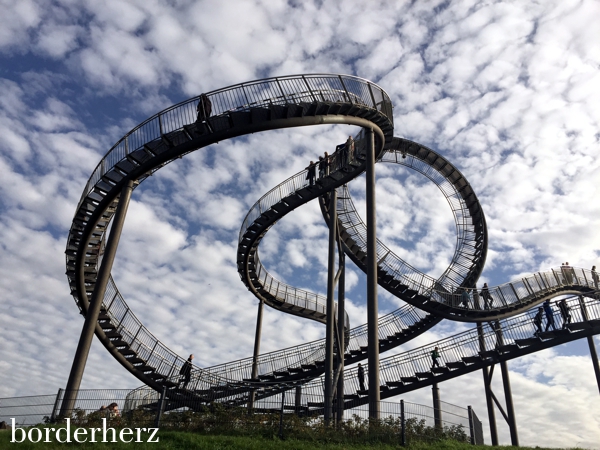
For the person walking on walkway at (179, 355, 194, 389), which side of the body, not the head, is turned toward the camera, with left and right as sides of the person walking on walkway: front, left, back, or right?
right

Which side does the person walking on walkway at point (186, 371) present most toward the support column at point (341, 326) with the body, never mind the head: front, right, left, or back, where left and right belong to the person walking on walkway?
front

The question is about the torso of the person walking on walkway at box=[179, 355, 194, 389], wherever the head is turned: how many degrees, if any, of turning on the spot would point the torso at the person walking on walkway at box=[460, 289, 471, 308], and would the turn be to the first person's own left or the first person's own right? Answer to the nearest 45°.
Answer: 0° — they already face them

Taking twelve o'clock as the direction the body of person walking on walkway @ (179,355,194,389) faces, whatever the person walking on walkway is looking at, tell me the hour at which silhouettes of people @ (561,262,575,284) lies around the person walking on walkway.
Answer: The silhouettes of people is roughly at 12 o'clock from the person walking on walkway.

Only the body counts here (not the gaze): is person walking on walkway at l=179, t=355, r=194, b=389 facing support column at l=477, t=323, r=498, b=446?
yes

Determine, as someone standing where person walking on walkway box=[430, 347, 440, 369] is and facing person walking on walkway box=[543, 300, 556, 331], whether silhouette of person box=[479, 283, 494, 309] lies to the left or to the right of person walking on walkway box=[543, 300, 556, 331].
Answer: left
